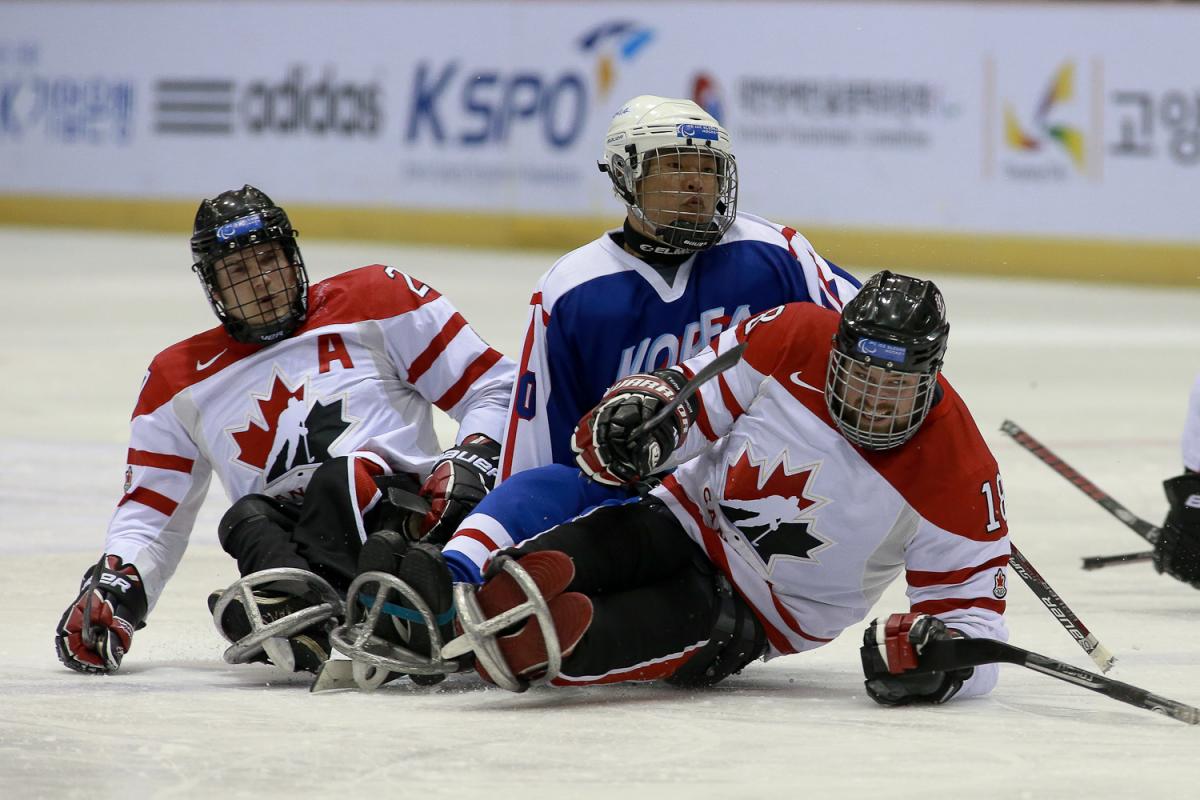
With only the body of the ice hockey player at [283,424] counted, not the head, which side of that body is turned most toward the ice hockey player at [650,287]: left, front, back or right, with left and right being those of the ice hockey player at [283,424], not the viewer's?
left

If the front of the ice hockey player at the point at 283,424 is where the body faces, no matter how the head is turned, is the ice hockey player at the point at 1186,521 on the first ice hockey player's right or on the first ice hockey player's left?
on the first ice hockey player's left

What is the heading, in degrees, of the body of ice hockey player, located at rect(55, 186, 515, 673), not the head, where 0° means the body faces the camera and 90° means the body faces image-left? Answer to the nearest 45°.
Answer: approximately 0°
